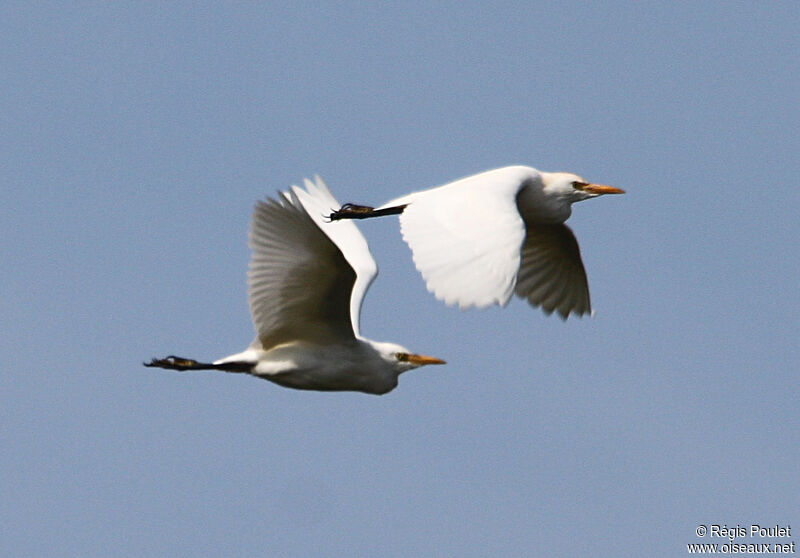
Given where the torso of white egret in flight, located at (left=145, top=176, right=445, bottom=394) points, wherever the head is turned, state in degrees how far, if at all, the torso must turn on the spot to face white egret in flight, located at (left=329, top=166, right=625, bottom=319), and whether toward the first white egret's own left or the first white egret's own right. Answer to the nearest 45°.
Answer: approximately 45° to the first white egret's own right

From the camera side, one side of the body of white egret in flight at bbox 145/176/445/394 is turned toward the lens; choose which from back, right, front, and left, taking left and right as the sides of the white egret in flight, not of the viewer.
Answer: right

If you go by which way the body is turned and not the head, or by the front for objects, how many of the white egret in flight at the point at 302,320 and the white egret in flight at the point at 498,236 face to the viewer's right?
2

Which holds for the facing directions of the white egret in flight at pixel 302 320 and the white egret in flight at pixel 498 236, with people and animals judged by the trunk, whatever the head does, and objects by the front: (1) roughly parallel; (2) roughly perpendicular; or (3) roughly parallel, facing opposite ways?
roughly parallel

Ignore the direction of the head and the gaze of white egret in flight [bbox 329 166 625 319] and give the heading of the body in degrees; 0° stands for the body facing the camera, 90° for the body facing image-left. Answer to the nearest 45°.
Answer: approximately 270°

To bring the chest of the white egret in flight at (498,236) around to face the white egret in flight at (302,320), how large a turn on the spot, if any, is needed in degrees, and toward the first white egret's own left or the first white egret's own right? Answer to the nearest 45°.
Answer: approximately 135° to the first white egret's own left
